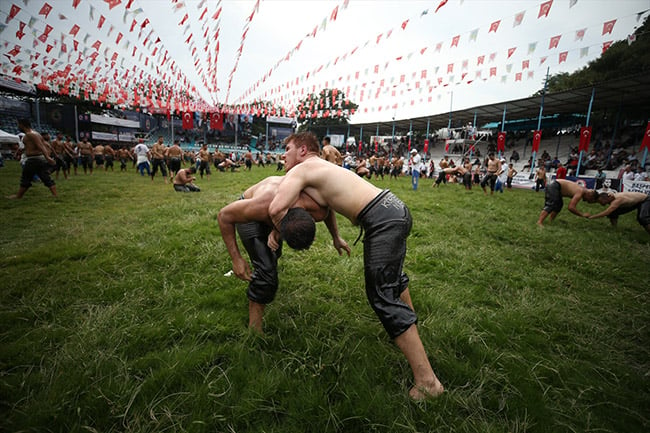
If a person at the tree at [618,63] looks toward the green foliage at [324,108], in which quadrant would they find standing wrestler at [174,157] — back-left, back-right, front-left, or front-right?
front-left

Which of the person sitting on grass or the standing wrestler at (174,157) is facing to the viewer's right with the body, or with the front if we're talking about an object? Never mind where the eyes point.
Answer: the person sitting on grass

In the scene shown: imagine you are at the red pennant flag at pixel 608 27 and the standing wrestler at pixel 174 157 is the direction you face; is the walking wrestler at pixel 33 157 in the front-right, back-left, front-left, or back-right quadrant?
front-left

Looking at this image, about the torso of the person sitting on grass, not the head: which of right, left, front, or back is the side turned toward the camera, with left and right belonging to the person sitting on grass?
right

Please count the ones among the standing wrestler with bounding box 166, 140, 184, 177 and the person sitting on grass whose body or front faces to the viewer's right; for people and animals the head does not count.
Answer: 1
